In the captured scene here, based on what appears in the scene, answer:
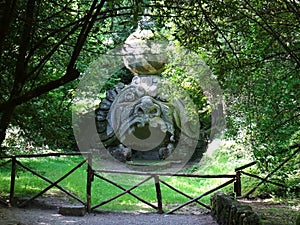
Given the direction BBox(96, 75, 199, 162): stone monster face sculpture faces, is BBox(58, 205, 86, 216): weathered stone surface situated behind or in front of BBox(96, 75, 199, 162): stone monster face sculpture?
in front

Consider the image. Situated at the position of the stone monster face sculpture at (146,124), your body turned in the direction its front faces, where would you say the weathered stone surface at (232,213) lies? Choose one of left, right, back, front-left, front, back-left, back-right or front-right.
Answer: front

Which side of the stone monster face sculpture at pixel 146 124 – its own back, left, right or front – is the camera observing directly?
front
